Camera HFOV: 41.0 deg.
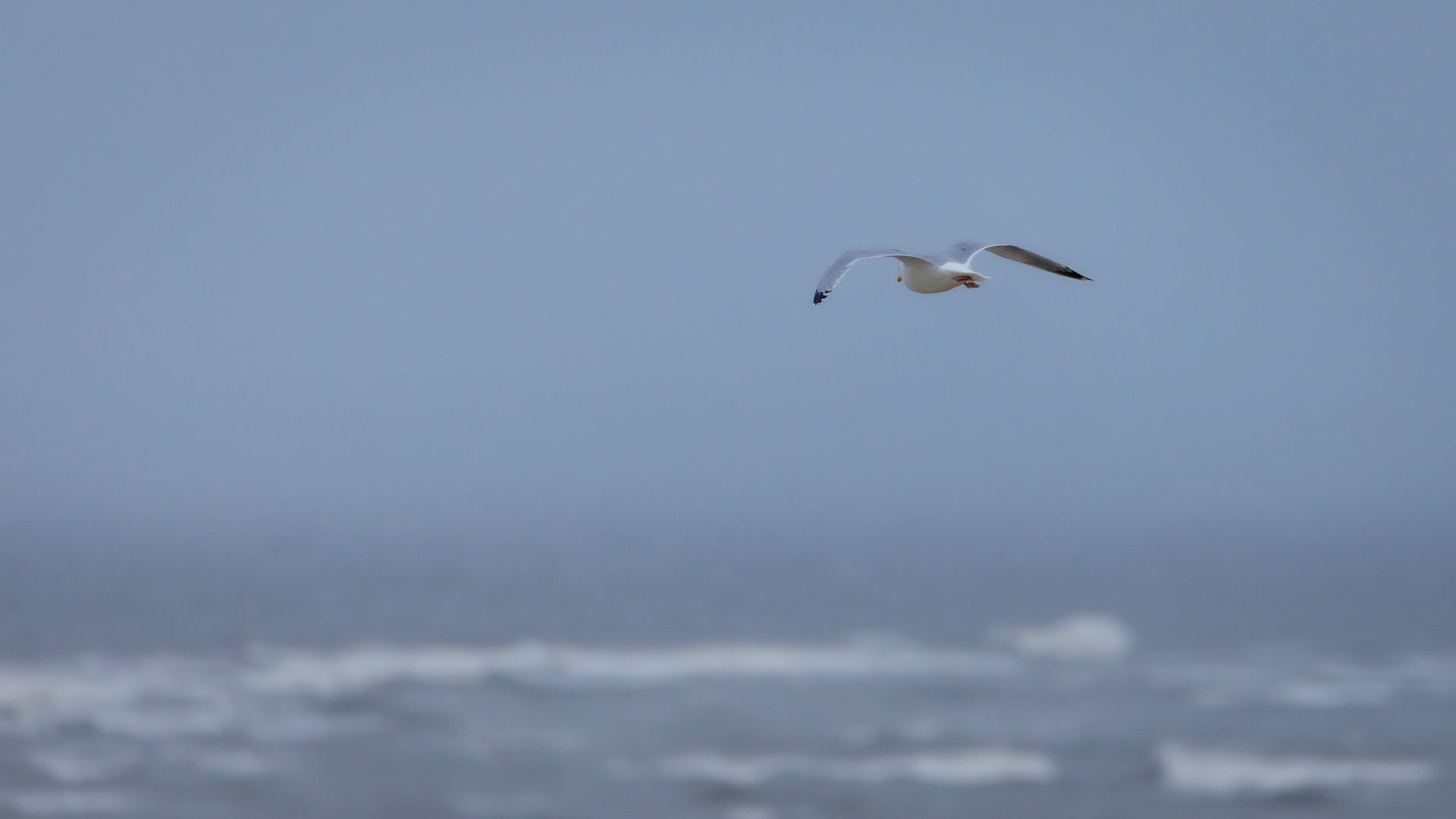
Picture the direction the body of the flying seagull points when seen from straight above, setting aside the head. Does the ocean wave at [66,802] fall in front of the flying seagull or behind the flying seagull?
in front

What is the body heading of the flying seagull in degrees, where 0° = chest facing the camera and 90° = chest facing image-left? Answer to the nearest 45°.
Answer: approximately 135°
